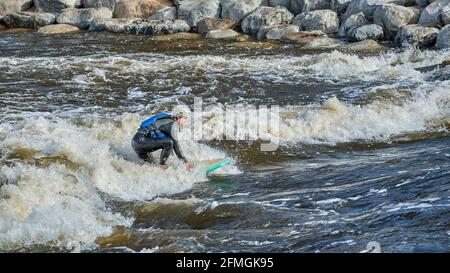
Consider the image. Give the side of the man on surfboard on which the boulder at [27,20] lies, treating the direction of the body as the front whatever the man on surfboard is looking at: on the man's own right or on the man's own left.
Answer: on the man's own left

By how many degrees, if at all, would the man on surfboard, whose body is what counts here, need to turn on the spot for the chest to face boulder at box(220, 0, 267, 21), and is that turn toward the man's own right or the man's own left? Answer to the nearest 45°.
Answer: approximately 90° to the man's own left

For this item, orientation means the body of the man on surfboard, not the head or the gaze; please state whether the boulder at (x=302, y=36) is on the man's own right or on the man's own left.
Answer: on the man's own left

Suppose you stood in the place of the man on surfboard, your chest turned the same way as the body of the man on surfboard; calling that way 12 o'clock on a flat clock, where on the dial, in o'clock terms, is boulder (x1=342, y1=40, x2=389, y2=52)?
The boulder is roughly at 10 o'clock from the man on surfboard.

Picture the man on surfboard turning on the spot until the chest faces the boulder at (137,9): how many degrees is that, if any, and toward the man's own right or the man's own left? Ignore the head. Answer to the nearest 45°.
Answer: approximately 90° to the man's own left

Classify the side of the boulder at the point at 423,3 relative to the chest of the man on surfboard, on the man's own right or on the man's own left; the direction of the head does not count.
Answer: on the man's own left

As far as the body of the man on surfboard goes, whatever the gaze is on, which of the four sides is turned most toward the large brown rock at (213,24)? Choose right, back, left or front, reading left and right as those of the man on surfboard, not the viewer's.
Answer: left

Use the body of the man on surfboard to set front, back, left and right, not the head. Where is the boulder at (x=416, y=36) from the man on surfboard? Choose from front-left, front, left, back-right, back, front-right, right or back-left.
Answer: front-left

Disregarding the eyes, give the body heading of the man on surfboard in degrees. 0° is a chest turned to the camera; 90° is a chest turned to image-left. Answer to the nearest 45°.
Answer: approximately 270°

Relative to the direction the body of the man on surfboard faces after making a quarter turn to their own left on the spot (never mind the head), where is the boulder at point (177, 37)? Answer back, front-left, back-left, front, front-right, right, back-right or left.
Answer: front

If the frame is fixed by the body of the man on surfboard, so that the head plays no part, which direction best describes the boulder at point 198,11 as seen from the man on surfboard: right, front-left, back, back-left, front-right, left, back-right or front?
left

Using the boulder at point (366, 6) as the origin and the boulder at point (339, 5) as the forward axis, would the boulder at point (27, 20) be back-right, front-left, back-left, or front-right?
front-left

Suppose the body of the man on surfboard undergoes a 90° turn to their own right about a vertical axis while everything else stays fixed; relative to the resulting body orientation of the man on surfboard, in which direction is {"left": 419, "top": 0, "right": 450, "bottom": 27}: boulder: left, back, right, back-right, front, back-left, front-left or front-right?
back-left

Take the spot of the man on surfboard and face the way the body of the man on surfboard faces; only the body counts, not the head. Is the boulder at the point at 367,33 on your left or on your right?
on your left
